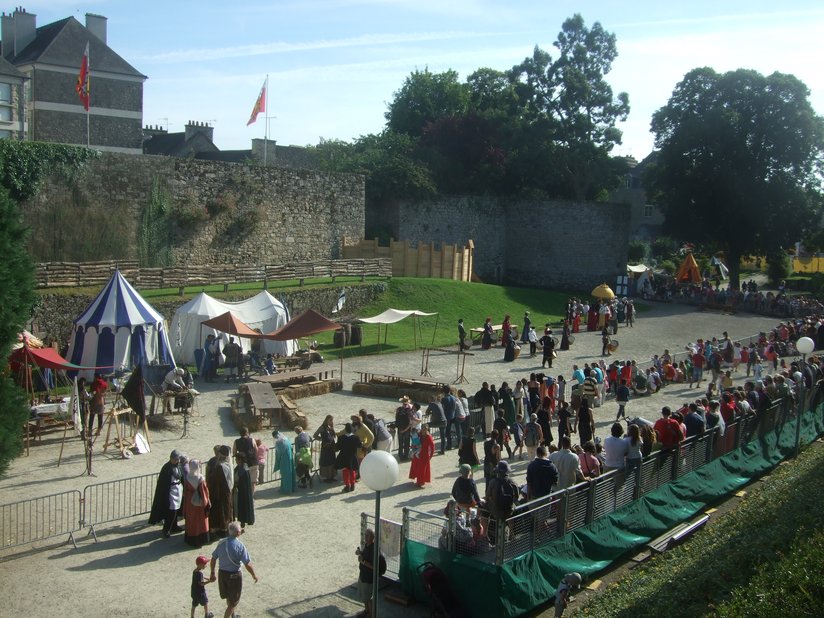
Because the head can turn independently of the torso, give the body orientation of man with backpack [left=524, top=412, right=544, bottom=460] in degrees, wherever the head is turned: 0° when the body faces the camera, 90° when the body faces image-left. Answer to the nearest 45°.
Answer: approximately 180°

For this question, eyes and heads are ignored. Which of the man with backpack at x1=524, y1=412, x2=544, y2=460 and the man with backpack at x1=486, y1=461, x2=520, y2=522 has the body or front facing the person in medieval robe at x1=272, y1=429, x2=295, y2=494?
the man with backpack at x1=486, y1=461, x2=520, y2=522

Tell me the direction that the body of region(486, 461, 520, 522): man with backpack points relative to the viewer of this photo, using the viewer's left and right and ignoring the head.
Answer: facing away from the viewer and to the left of the viewer

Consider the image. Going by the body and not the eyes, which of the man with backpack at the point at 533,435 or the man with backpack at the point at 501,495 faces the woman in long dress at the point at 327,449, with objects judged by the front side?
the man with backpack at the point at 501,495

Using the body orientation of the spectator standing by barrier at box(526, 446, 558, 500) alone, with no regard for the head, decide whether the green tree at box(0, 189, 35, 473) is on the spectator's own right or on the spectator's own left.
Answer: on the spectator's own left

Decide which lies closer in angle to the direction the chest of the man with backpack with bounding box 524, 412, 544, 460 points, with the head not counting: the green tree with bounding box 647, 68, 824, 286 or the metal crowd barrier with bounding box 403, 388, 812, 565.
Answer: the green tree

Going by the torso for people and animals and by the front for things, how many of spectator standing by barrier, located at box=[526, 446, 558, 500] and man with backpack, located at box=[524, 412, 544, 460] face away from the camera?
2

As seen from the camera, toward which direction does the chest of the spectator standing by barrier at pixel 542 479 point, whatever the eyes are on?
away from the camera
